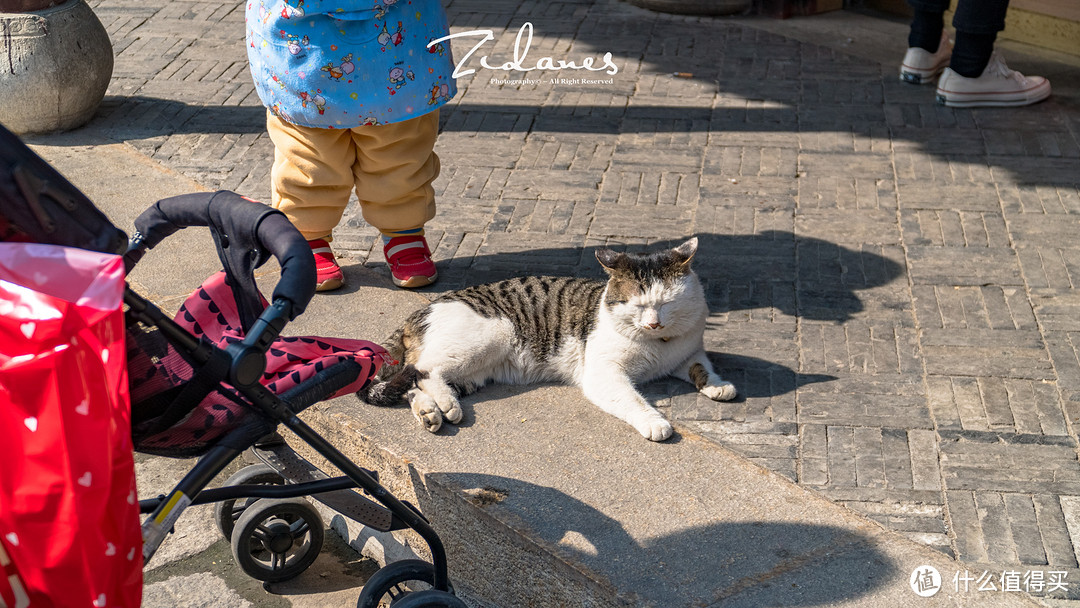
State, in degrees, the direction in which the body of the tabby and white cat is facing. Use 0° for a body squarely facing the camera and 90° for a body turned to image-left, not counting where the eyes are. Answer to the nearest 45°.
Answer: approximately 315°

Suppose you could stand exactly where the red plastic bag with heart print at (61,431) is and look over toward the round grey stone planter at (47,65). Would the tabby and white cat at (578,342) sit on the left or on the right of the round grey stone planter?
right

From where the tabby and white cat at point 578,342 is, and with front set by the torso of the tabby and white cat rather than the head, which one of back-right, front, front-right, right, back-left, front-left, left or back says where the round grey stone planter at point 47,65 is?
back

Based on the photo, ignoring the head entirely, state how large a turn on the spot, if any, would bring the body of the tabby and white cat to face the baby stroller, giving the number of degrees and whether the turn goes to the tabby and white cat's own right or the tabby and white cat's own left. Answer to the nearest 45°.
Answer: approximately 90° to the tabby and white cat's own right

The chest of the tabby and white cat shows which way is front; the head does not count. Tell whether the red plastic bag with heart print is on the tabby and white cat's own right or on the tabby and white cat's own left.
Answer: on the tabby and white cat's own right
